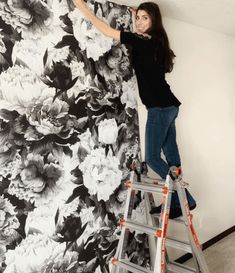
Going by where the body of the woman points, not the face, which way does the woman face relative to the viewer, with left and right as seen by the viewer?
facing away from the viewer and to the left of the viewer
